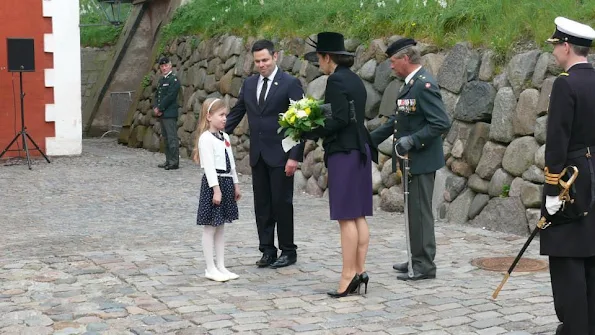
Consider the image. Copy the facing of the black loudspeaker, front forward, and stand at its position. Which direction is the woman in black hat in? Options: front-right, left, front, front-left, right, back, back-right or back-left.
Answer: front

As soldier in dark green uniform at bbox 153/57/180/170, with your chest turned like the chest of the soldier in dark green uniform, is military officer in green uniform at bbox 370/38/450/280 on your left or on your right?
on your left

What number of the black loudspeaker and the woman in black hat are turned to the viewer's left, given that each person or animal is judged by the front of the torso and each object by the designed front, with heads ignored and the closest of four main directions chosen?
1

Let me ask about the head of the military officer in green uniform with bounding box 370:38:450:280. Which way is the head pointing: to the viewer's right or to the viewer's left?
to the viewer's left

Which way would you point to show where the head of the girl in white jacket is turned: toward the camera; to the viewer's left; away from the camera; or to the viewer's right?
to the viewer's right

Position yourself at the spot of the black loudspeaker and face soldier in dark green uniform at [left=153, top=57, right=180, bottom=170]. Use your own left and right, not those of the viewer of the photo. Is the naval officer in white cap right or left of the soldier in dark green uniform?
right

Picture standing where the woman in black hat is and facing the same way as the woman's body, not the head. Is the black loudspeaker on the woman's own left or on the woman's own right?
on the woman's own right

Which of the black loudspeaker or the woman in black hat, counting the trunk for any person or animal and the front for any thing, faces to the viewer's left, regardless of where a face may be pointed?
the woman in black hat

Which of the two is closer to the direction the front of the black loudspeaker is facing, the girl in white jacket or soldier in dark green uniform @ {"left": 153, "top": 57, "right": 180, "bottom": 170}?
the girl in white jacket

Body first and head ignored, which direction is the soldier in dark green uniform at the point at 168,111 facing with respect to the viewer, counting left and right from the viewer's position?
facing the viewer and to the left of the viewer

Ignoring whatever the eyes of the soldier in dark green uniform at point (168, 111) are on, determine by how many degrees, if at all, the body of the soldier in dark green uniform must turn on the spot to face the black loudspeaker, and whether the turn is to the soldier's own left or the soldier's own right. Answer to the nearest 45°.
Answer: approximately 90° to the soldier's own right

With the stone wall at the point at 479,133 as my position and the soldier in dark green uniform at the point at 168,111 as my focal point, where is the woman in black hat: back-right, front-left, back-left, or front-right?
back-left

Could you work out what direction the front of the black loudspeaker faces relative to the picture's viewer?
facing the viewer

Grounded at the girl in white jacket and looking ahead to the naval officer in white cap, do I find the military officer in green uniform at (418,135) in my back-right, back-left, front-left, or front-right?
front-left

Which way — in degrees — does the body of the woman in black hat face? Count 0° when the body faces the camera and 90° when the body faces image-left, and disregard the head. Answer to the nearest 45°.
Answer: approximately 90°

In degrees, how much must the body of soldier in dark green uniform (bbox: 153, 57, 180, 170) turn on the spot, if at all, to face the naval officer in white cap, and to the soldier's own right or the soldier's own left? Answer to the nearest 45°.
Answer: approximately 45° to the soldier's own left

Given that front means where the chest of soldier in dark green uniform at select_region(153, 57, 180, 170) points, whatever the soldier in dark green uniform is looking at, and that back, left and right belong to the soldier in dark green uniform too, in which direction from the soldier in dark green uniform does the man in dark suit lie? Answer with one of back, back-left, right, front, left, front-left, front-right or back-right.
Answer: front-left
